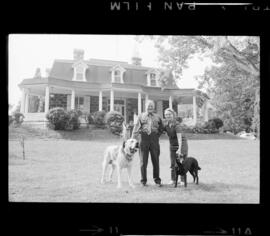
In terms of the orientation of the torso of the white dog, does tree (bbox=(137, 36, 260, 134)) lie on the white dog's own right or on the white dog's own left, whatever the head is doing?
on the white dog's own left

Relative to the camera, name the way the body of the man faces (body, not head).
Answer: toward the camera

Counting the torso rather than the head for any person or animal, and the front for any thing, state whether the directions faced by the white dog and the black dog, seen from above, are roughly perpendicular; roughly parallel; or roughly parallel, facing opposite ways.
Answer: roughly perpendicular

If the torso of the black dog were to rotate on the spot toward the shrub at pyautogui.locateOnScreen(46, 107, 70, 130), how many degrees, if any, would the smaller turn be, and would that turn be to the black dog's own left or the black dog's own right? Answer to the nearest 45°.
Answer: approximately 45° to the black dog's own right

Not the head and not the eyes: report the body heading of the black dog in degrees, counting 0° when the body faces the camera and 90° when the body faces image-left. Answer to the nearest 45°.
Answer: approximately 45°

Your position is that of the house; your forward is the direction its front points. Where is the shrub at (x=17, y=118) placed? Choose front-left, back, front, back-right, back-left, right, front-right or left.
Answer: right

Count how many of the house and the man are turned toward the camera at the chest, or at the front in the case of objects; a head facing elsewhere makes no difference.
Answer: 2

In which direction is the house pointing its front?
toward the camera

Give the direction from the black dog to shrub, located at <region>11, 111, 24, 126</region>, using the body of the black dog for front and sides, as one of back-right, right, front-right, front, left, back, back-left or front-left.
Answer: front-right

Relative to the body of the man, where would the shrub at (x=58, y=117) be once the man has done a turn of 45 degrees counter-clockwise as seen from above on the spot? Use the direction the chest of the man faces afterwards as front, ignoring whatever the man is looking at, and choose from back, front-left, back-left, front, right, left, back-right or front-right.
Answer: back-right

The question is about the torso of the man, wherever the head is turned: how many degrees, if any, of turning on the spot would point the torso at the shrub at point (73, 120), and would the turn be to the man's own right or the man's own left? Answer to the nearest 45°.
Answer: approximately 180°

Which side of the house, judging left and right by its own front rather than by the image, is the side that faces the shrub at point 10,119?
right

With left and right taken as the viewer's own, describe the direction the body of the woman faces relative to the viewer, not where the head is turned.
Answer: facing the viewer and to the left of the viewer

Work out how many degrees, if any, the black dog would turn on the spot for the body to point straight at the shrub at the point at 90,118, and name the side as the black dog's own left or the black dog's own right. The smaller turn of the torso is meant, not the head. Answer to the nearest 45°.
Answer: approximately 45° to the black dog's own right
